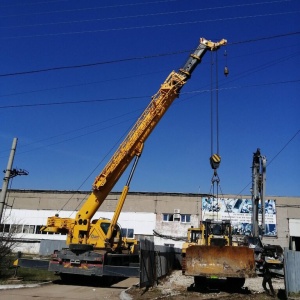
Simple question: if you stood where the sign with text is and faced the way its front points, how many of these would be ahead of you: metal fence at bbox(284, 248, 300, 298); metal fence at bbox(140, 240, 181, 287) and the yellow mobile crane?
3

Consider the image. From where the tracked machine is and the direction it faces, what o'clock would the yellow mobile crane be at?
The yellow mobile crane is roughly at 4 o'clock from the tracked machine.

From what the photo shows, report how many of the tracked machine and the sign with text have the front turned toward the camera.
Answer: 2

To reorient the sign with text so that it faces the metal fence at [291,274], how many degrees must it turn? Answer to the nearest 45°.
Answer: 0° — it already faces it

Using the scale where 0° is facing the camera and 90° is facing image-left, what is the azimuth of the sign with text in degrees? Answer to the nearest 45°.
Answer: approximately 0°
